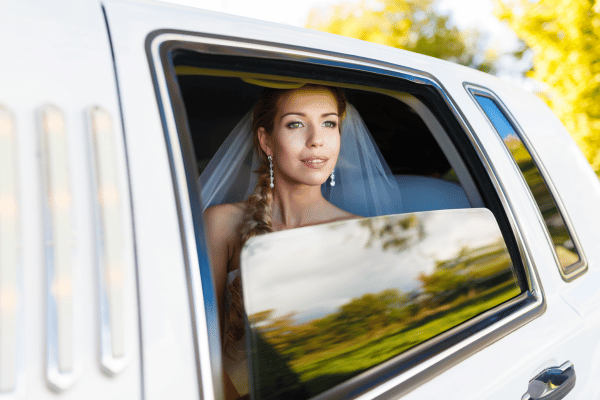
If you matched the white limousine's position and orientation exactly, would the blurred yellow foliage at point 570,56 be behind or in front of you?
behind

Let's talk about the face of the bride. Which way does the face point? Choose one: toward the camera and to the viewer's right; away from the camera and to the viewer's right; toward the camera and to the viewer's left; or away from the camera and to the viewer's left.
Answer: toward the camera and to the viewer's right

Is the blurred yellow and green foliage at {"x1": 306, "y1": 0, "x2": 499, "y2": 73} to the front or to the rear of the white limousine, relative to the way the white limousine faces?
to the rear

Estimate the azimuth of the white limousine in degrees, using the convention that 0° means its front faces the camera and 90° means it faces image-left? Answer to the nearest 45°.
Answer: approximately 45°
